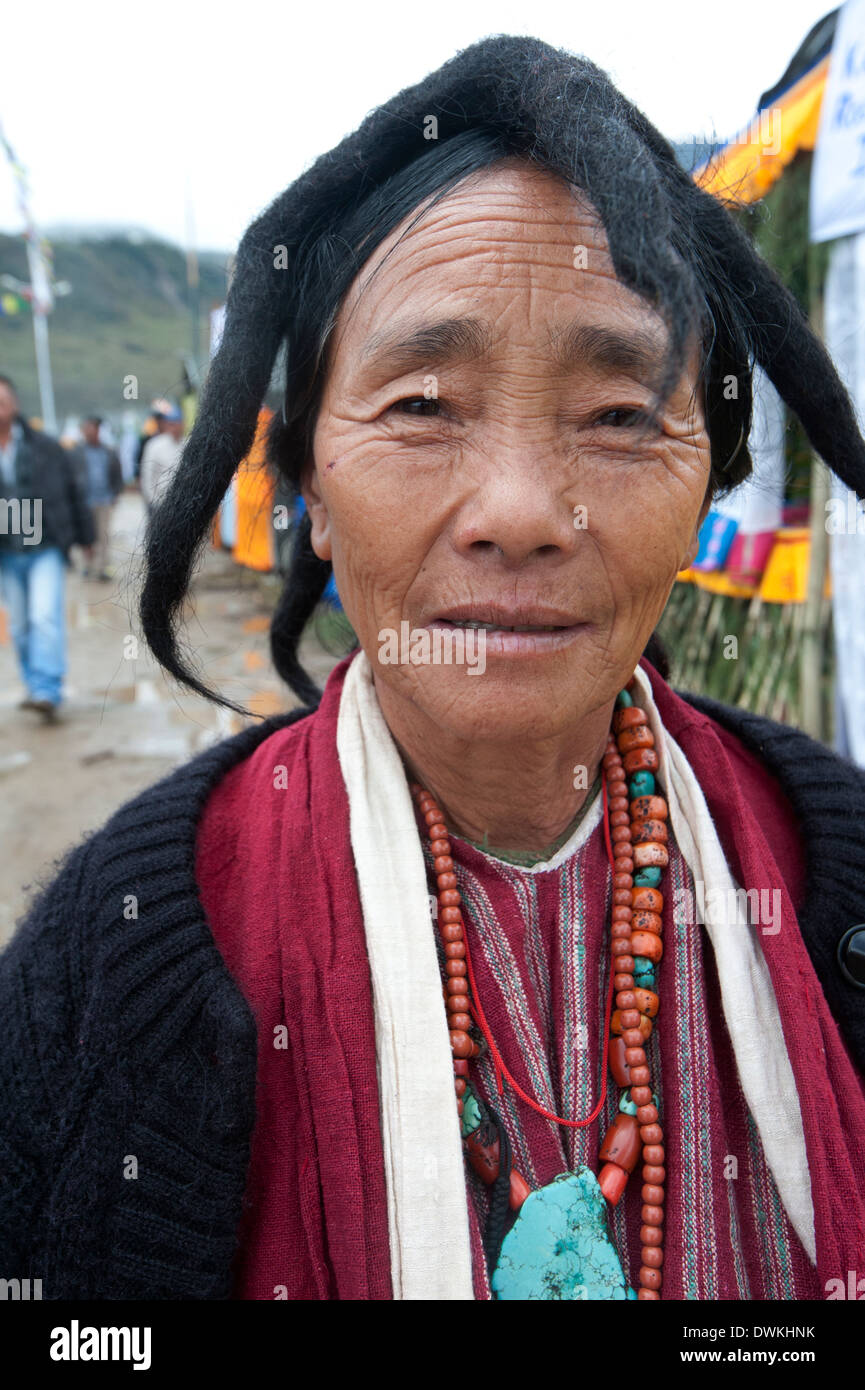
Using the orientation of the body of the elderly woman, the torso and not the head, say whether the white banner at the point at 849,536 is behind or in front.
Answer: behind

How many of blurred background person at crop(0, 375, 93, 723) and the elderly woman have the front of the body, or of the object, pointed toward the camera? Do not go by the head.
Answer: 2

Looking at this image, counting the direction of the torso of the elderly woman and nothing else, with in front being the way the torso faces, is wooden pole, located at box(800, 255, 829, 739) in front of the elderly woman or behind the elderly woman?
behind

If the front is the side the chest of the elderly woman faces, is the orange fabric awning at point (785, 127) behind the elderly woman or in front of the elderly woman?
behind

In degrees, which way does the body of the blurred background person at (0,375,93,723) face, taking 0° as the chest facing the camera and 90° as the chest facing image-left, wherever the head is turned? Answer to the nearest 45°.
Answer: approximately 0°
